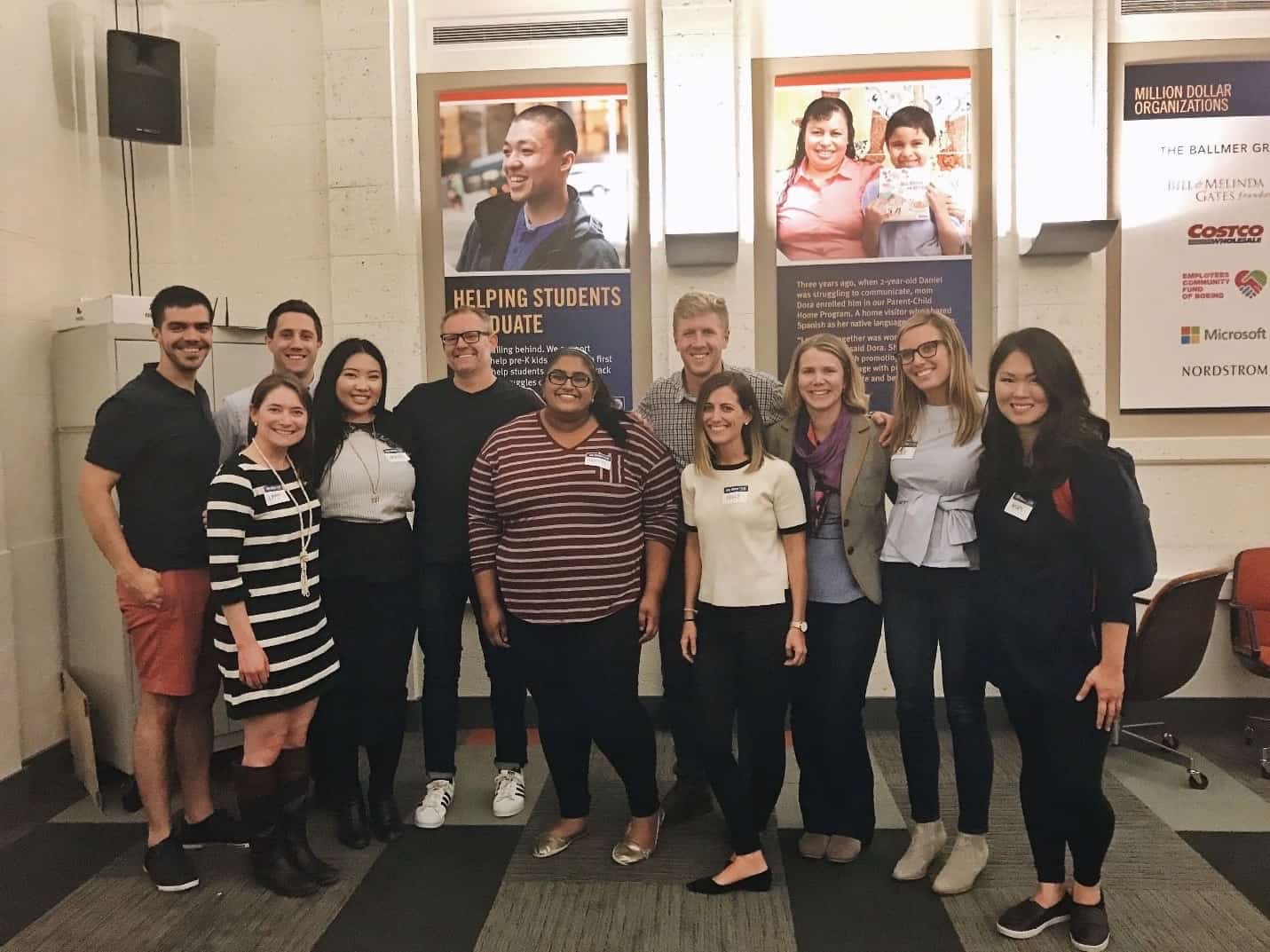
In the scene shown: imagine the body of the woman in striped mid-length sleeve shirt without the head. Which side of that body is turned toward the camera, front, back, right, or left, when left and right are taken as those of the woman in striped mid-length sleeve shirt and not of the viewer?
front

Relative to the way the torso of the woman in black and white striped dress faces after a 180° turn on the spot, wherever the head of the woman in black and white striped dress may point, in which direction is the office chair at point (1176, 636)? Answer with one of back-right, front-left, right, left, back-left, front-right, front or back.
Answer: back-right

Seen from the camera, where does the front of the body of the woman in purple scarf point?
toward the camera

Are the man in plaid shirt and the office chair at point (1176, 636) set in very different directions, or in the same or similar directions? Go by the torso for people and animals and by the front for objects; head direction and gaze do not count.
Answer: very different directions

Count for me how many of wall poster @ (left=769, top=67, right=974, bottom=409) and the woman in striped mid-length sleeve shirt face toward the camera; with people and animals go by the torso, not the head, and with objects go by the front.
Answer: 2

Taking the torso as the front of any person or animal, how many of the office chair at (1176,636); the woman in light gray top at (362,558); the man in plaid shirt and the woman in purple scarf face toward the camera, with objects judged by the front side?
3

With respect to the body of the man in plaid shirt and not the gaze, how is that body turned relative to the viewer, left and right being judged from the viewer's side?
facing the viewer

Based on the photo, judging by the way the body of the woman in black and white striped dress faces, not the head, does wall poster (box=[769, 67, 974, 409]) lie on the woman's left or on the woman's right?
on the woman's left

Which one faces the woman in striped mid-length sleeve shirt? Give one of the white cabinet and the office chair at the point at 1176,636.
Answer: the white cabinet

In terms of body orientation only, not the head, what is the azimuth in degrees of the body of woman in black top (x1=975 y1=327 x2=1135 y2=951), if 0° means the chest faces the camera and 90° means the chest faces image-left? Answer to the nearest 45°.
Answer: approximately 45°
